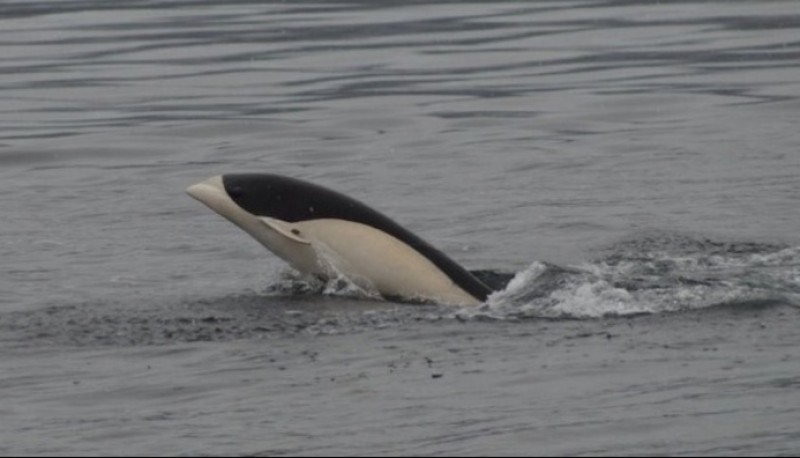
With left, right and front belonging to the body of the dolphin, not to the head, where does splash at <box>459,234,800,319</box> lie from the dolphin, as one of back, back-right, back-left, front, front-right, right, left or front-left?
back

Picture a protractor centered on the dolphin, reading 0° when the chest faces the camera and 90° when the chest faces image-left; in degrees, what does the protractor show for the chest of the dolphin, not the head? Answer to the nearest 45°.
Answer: approximately 90°
